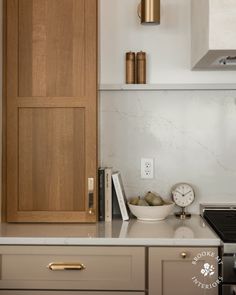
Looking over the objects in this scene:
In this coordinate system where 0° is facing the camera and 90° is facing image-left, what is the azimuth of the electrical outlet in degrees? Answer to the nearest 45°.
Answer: approximately 0°

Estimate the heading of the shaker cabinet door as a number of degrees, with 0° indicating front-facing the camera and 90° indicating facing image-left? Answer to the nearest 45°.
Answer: approximately 0°

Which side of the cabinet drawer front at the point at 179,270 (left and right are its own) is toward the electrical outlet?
back
